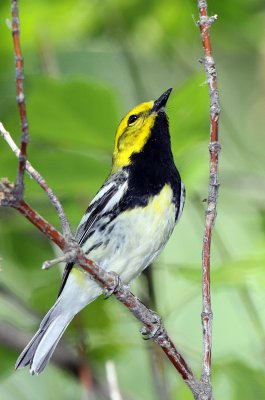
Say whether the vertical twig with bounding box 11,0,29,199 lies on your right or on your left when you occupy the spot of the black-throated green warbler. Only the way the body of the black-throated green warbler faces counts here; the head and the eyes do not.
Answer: on your right

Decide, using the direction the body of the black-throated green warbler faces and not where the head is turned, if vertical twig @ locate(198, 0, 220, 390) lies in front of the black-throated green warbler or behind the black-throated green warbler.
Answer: in front

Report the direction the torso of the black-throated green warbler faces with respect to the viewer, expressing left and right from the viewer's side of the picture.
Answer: facing the viewer and to the right of the viewer
